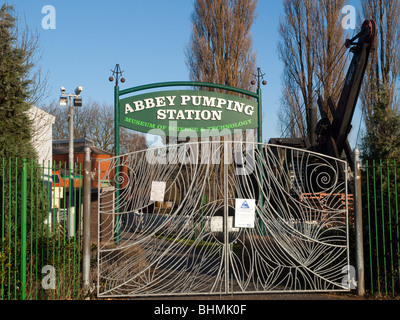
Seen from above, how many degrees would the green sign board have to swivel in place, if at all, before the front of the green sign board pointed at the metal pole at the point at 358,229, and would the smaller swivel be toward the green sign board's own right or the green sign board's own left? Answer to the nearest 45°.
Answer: approximately 45° to the green sign board's own left

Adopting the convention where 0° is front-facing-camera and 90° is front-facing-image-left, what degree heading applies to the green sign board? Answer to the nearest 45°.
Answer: approximately 0°
